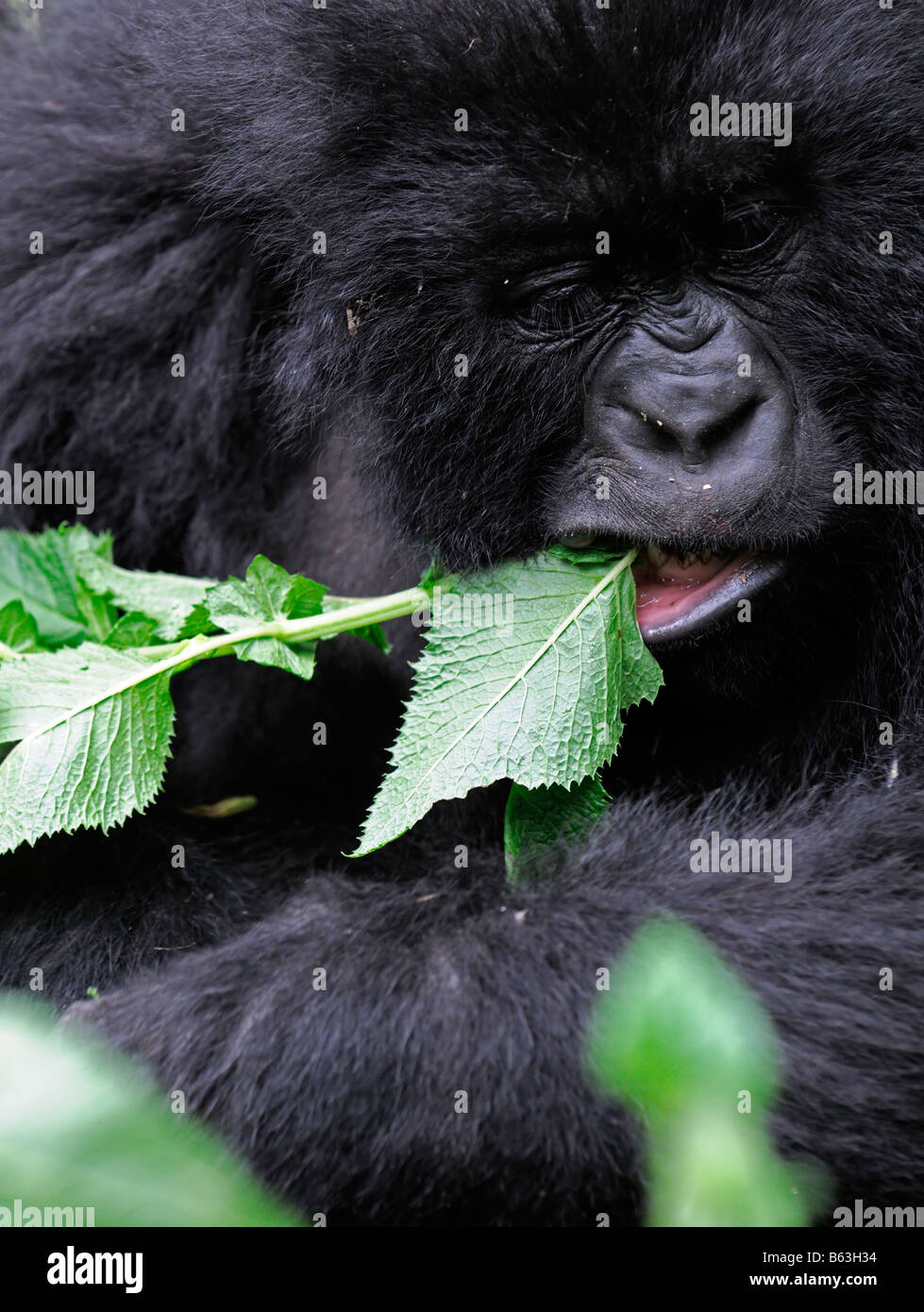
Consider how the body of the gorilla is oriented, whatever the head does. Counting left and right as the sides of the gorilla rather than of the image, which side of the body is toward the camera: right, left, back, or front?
front

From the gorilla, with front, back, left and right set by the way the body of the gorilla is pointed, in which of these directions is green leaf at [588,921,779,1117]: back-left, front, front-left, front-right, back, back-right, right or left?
front

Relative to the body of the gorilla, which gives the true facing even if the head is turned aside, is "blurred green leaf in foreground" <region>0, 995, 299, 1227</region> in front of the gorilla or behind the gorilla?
in front
